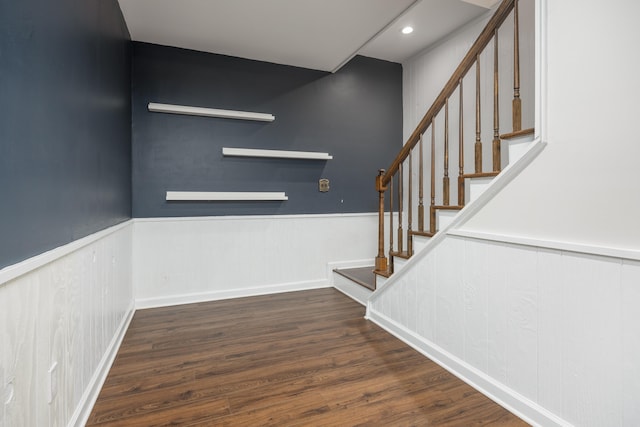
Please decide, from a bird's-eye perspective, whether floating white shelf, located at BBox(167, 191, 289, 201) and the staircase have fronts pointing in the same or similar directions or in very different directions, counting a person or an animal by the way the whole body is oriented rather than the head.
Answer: very different directions

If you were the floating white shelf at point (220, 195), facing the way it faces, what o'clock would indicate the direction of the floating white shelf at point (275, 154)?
the floating white shelf at point (275, 154) is roughly at 9 o'clock from the floating white shelf at point (220, 195).

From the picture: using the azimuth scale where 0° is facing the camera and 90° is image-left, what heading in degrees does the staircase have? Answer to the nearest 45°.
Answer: approximately 135°

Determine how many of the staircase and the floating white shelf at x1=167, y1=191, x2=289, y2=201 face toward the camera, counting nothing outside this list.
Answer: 1
